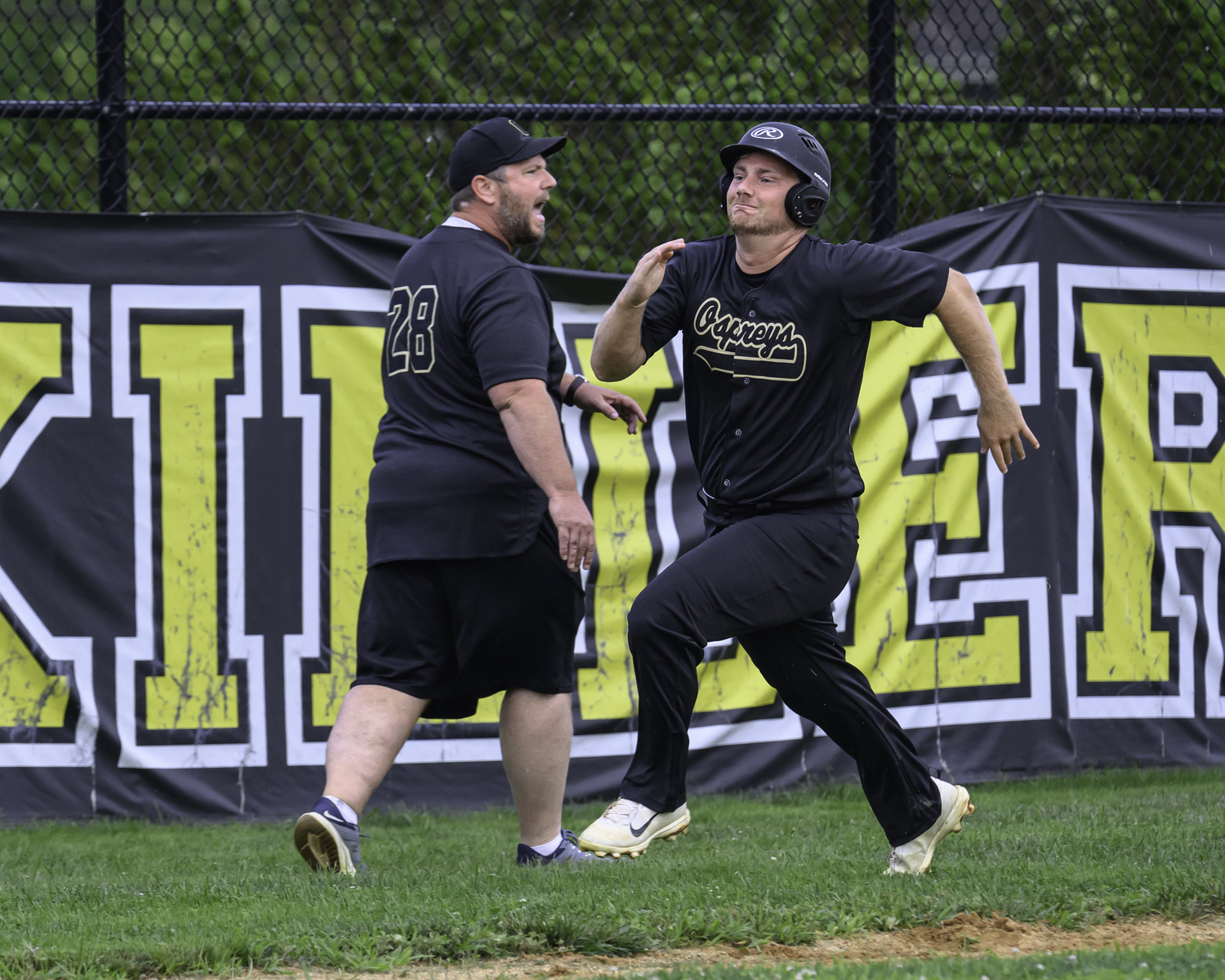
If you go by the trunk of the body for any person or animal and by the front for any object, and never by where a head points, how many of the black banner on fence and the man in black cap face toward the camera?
1

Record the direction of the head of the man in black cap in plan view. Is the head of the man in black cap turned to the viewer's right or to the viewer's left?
to the viewer's right

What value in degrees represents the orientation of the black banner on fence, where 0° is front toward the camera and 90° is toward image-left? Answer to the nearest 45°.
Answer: approximately 0°

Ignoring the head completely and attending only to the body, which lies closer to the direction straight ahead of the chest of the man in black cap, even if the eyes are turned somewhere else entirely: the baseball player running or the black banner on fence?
the black banner on fence

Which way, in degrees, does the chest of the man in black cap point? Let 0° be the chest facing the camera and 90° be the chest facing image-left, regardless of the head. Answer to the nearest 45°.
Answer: approximately 225°

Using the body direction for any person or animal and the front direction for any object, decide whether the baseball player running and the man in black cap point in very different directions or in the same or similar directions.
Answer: very different directions

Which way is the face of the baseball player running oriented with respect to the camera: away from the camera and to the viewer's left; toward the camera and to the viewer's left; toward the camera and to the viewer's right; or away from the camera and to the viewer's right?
toward the camera and to the viewer's left

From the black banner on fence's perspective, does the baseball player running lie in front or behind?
in front
